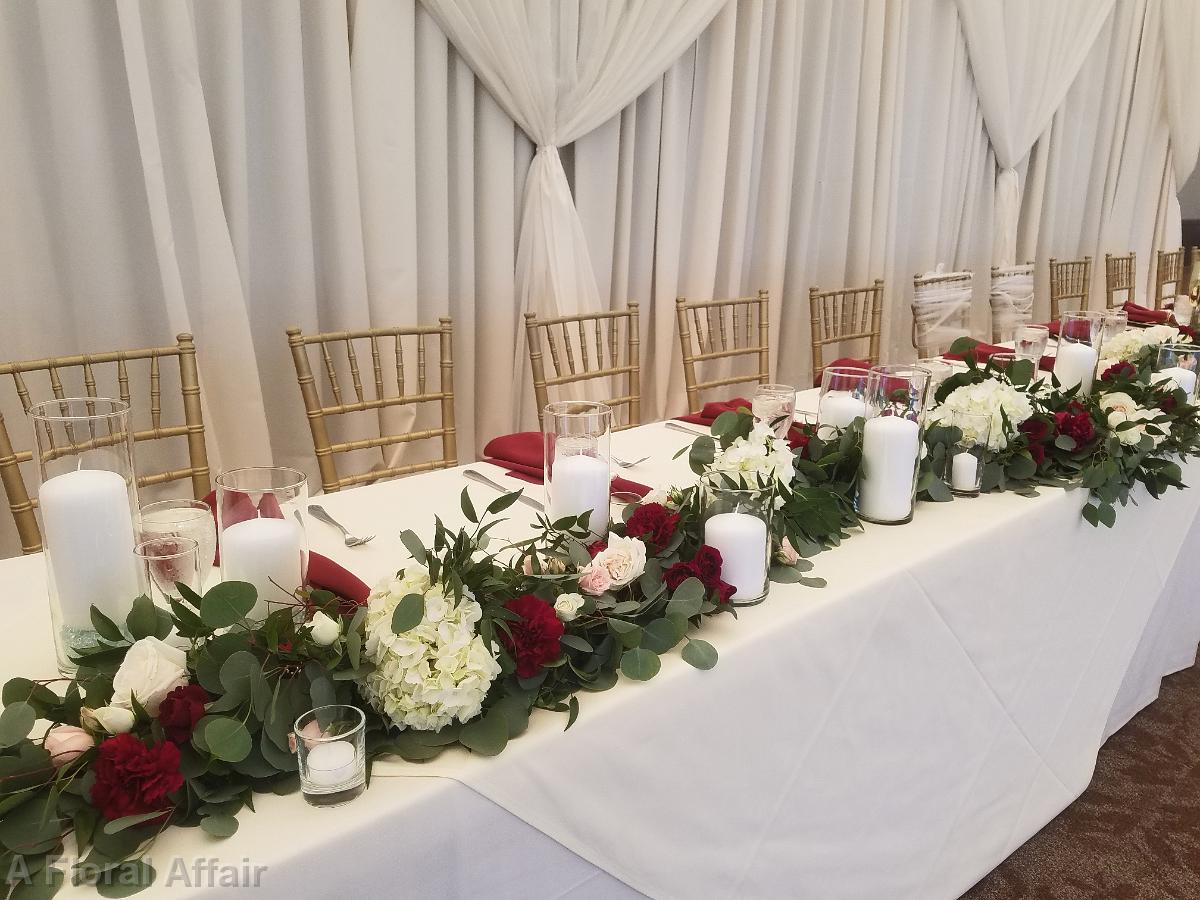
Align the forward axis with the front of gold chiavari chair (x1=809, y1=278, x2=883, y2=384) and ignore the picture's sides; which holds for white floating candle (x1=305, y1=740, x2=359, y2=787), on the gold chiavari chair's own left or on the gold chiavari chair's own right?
on the gold chiavari chair's own right

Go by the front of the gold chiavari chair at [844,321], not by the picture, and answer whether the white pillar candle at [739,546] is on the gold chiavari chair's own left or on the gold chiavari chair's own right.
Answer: on the gold chiavari chair's own right

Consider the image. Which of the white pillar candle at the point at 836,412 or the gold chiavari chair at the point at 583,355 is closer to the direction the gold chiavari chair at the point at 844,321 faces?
the white pillar candle

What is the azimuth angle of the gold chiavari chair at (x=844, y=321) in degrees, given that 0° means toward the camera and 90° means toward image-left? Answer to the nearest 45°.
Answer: approximately 315°

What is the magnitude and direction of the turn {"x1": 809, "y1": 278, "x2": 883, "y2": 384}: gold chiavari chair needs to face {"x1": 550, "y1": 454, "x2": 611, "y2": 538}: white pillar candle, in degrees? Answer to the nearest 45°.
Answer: approximately 45° to its right

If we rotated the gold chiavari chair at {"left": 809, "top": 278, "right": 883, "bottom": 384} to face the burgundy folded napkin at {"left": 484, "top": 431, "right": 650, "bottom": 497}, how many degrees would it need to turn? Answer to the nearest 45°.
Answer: approximately 45° to its right

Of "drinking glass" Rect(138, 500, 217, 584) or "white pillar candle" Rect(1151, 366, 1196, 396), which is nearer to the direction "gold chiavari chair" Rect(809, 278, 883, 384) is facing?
the white pillar candle

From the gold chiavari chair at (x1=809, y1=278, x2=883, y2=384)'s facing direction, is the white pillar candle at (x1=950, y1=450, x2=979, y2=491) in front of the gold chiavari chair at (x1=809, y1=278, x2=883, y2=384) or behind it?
in front

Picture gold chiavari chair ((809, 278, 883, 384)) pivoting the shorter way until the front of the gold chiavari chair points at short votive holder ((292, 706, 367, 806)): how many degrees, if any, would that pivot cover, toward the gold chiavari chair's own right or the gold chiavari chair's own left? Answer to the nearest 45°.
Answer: approximately 45° to the gold chiavari chair's own right

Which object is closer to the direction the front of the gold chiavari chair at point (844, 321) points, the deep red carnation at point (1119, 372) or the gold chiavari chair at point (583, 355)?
the deep red carnation
